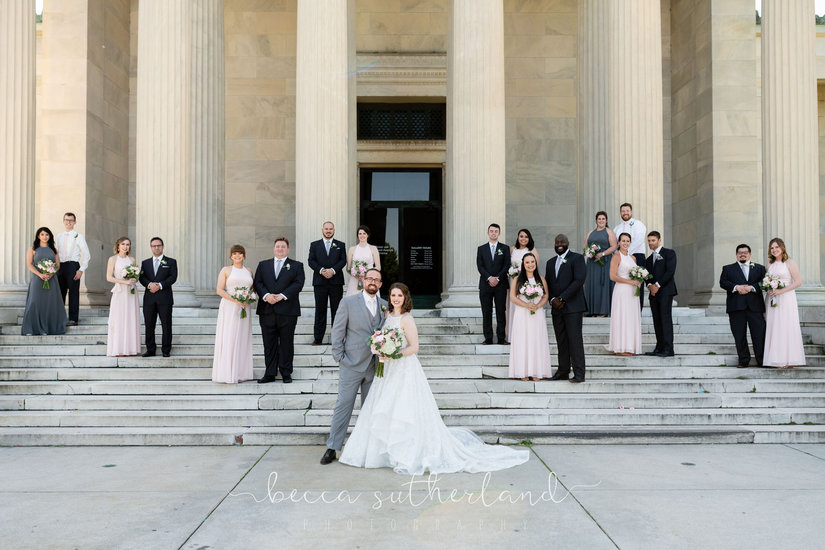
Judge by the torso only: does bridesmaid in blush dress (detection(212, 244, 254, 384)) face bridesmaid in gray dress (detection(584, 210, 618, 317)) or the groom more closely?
the groom

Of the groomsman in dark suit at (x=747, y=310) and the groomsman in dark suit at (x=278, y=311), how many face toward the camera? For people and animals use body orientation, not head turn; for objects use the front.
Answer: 2

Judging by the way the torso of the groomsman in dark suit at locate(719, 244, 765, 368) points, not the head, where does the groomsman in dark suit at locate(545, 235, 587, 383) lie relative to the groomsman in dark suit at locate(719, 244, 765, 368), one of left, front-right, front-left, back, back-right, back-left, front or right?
front-right

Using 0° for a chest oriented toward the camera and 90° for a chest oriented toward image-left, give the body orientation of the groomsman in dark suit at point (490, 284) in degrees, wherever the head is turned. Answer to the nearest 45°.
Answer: approximately 0°

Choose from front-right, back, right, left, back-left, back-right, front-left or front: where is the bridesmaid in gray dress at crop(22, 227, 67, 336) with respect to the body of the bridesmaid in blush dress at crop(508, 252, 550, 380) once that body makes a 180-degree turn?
left

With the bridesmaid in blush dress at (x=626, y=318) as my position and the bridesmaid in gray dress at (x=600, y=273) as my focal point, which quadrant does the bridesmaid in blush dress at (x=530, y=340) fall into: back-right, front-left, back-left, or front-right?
back-left

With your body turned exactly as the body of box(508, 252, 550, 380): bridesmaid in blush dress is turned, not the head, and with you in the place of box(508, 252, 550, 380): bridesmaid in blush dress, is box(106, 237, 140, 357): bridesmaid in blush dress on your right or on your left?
on your right

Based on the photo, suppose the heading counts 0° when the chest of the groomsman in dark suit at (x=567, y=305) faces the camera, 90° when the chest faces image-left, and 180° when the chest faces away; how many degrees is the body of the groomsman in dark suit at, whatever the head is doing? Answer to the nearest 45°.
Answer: approximately 45°

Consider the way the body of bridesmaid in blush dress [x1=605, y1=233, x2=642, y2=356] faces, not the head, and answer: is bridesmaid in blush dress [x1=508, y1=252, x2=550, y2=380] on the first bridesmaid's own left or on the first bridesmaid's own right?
on the first bridesmaid's own right

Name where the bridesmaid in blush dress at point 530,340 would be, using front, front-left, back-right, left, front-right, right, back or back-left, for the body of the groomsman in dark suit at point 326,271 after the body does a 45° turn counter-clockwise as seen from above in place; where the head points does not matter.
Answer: front
